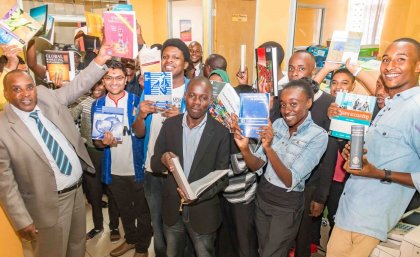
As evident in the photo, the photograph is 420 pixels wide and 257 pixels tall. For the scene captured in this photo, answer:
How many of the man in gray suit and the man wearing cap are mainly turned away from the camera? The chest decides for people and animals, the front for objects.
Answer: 0

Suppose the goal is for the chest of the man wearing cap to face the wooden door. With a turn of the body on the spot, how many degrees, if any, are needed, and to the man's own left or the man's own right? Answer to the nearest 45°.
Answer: approximately 135° to the man's own left

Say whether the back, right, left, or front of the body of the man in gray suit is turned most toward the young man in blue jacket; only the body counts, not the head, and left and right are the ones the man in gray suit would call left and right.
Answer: left

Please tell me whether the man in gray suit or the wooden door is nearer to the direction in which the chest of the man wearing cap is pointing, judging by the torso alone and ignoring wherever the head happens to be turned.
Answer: the man in gray suit

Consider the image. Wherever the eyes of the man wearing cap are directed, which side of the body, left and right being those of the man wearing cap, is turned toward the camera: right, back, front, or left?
front

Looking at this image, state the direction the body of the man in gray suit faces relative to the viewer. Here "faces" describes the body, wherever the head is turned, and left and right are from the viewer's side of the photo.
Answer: facing the viewer and to the right of the viewer
